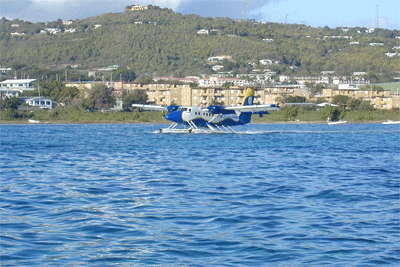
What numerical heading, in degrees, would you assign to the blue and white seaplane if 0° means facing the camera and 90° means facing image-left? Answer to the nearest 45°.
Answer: approximately 45°
